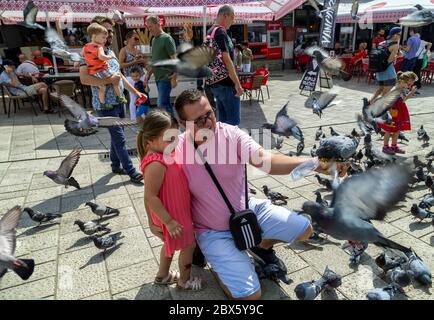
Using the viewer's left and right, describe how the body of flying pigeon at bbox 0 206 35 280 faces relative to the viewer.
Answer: facing to the left of the viewer

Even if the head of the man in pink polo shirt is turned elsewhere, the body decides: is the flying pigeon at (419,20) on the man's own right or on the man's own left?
on the man's own left

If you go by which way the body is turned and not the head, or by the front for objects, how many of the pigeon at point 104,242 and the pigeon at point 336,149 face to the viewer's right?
1

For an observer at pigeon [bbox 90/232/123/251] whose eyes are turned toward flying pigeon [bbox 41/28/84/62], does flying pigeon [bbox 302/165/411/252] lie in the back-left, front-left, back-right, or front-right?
back-right

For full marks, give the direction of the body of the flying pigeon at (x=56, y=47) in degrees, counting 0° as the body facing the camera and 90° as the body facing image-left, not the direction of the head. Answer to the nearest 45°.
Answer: approximately 90°

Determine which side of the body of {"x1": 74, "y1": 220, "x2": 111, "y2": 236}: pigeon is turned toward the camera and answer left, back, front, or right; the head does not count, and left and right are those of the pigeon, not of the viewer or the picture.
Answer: left

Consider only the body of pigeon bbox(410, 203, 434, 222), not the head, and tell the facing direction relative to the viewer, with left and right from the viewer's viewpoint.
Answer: facing to the left of the viewer

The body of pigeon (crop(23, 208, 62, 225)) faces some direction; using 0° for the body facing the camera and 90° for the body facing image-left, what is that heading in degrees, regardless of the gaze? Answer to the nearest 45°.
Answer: approximately 90°
